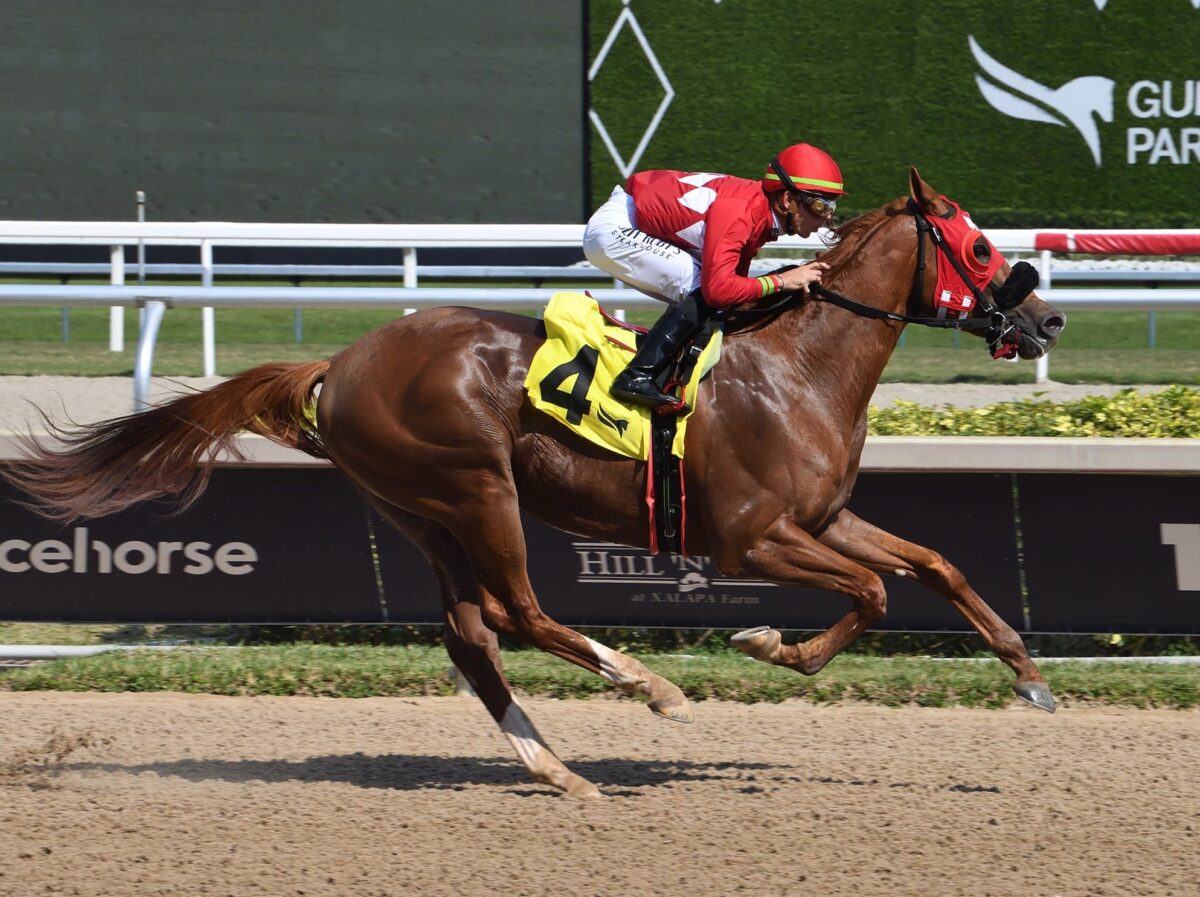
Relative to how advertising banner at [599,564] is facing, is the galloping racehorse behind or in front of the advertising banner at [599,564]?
in front

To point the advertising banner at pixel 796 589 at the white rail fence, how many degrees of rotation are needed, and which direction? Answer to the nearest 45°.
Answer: approximately 135° to its right

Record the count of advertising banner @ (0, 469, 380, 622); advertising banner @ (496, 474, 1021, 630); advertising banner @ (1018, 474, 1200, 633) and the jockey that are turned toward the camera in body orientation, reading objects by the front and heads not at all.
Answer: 3

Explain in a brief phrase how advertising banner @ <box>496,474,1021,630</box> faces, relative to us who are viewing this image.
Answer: facing the viewer

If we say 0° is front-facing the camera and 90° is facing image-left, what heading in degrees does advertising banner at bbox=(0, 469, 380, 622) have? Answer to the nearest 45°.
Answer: approximately 0°

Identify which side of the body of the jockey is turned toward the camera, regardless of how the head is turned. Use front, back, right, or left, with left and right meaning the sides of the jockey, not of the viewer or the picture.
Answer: right

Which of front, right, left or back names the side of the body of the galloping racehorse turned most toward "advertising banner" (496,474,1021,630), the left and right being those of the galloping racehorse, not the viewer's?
left

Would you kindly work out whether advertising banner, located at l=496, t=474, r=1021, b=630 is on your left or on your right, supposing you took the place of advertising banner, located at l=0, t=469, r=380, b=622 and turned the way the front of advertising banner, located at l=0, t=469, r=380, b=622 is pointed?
on your left

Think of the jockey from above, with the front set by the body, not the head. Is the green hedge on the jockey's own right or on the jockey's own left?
on the jockey's own left

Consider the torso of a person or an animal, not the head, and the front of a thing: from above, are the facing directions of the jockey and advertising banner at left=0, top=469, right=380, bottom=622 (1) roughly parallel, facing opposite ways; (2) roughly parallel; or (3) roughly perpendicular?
roughly perpendicular

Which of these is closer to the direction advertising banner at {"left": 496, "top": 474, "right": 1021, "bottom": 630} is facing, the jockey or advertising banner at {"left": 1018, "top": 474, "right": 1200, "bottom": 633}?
the jockey

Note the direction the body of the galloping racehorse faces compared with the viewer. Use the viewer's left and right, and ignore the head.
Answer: facing to the right of the viewer

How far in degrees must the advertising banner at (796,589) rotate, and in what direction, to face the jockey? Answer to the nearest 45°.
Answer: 0° — it already faces them
